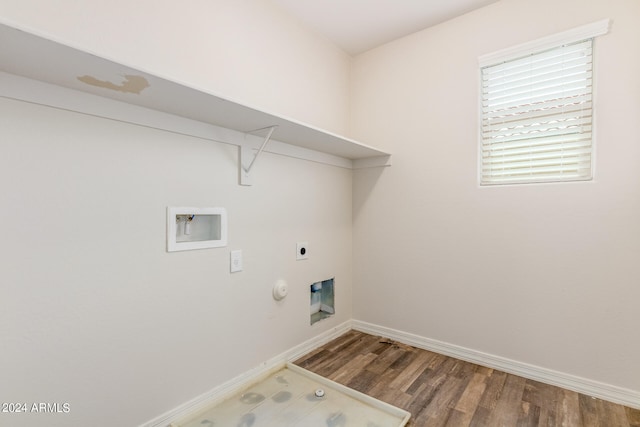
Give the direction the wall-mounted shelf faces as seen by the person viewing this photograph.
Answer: facing the viewer and to the right of the viewer

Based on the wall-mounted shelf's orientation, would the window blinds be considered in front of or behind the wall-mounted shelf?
in front
